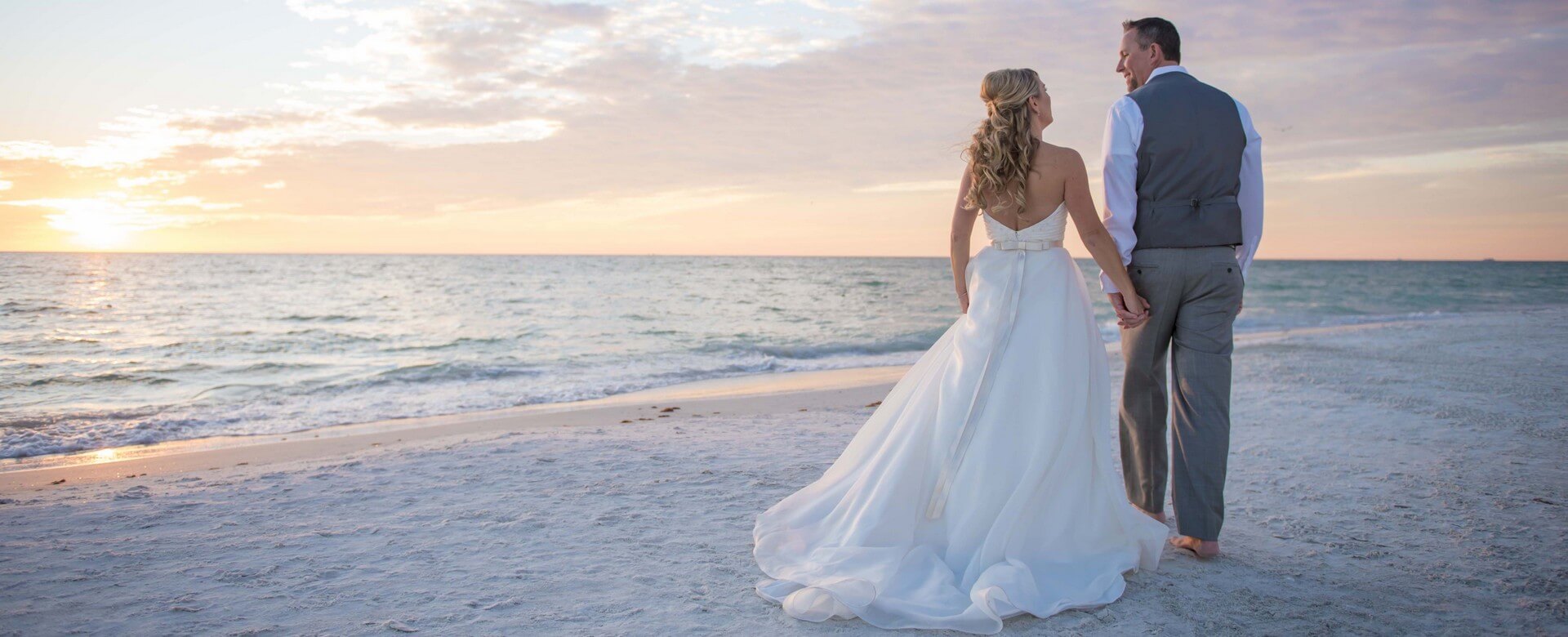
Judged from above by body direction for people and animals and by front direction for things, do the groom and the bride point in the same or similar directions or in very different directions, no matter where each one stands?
same or similar directions

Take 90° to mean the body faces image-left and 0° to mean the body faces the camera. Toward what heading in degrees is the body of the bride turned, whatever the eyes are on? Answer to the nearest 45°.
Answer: approximately 180°

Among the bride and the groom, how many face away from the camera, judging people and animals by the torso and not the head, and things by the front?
2

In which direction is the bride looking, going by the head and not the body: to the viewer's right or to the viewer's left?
to the viewer's right

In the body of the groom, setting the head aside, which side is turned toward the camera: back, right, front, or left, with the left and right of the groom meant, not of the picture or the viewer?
back
